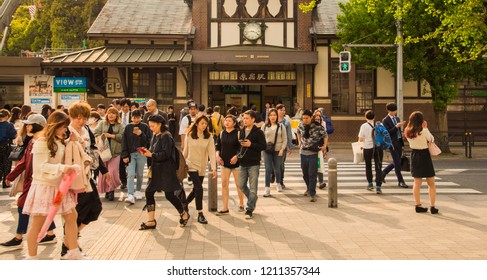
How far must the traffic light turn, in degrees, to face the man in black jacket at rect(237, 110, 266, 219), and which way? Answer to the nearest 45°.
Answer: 0° — it already faces them

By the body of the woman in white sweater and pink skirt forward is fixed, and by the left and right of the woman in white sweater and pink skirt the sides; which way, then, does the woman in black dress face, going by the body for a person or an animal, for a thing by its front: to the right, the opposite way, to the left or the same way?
the opposite way

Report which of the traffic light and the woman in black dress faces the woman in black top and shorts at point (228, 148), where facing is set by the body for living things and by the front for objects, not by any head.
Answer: the traffic light

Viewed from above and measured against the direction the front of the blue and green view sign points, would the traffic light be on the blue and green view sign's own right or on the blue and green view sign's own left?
on the blue and green view sign's own left

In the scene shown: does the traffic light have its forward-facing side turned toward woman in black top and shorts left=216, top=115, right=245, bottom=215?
yes

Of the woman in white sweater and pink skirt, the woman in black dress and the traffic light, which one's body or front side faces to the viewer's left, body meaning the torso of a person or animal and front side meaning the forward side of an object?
the woman in black dress

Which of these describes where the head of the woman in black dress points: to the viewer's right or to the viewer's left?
to the viewer's left

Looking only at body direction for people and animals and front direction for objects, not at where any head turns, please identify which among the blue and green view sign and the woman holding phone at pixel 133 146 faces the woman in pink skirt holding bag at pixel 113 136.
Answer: the blue and green view sign

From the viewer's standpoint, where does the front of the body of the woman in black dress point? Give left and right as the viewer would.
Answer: facing to the left of the viewer
